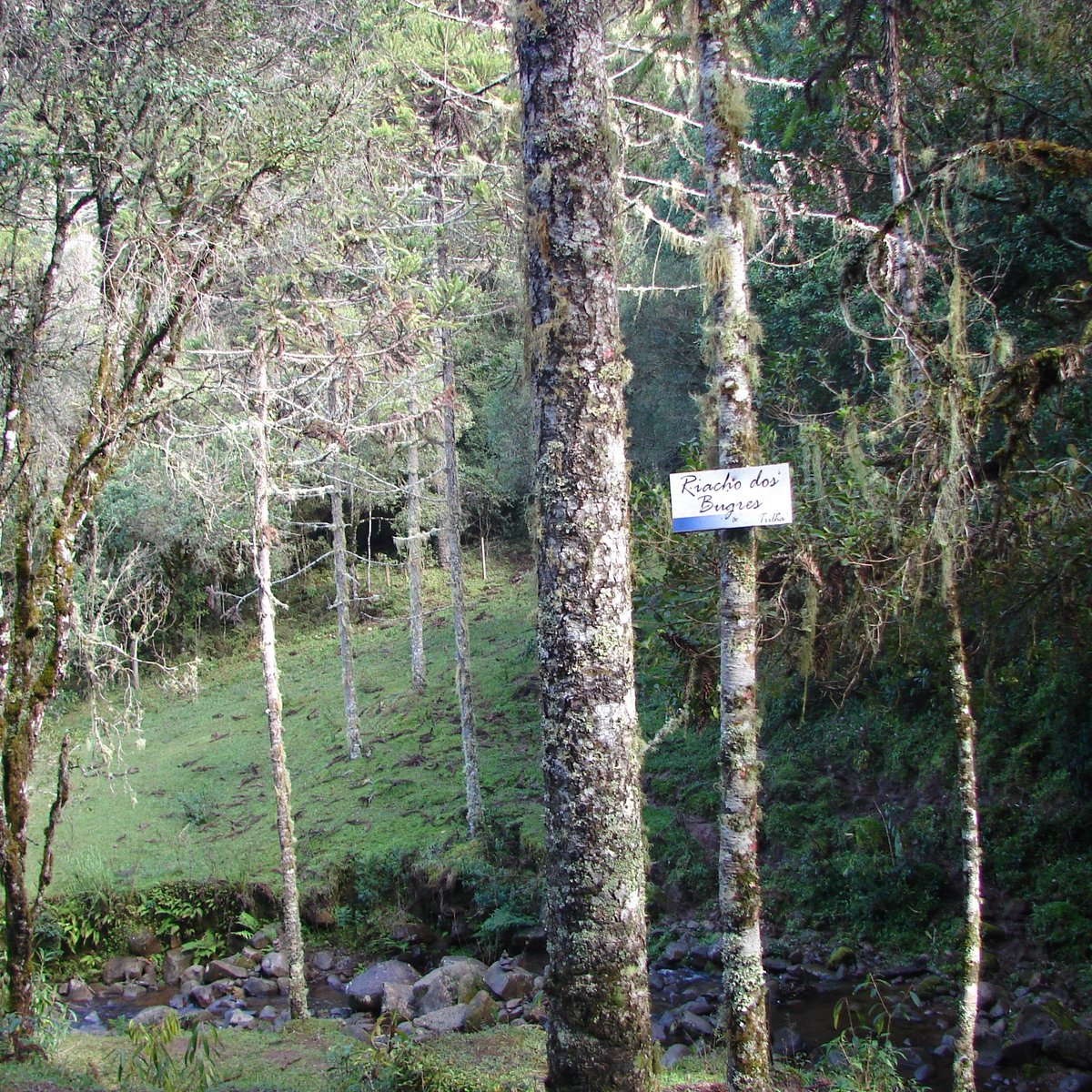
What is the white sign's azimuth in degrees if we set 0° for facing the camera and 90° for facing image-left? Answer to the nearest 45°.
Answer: approximately 0°

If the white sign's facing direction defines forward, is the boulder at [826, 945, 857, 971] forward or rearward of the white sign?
rearward

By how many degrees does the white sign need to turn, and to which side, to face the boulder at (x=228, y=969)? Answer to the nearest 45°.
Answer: approximately 135° to its right

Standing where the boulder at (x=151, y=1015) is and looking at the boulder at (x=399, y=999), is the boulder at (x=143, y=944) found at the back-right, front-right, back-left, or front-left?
back-left
